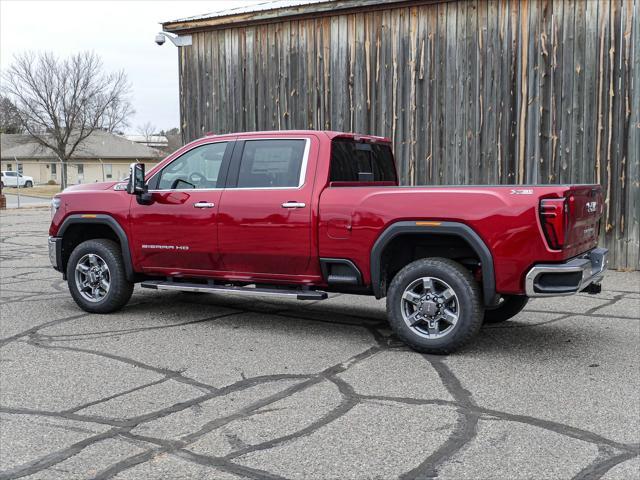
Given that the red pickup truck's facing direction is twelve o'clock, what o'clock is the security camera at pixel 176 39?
The security camera is roughly at 1 o'clock from the red pickup truck.

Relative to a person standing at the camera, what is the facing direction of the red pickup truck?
facing away from the viewer and to the left of the viewer
